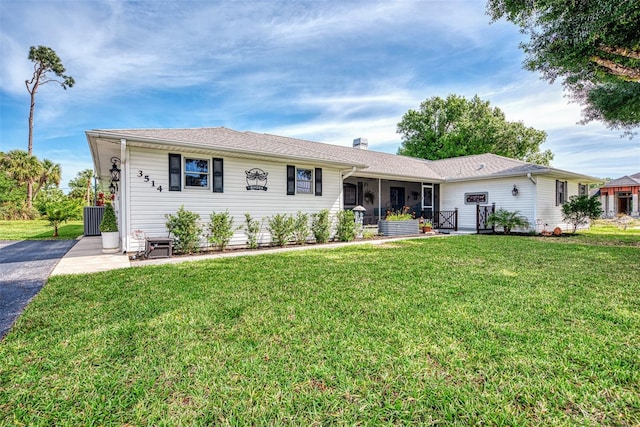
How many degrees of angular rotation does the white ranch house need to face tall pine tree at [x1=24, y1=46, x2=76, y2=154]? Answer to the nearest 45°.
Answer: approximately 180°

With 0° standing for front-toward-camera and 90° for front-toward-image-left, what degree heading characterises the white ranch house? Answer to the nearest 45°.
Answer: approximately 315°

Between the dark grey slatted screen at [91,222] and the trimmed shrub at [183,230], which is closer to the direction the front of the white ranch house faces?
the trimmed shrub

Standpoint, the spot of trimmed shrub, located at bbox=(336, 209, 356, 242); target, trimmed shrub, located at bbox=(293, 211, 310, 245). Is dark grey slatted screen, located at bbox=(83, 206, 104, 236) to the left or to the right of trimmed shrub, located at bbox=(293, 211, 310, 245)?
right

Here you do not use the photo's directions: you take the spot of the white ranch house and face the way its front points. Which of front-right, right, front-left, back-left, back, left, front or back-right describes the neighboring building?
left

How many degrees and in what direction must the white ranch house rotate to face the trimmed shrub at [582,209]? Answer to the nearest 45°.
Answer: approximately 45° to its left

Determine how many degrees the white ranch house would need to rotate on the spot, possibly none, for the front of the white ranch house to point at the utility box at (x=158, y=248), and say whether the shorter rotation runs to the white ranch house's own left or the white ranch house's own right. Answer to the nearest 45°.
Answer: approximately 90° to the white ranch house's own right

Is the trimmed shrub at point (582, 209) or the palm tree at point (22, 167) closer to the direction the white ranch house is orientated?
the trimmed shrub
